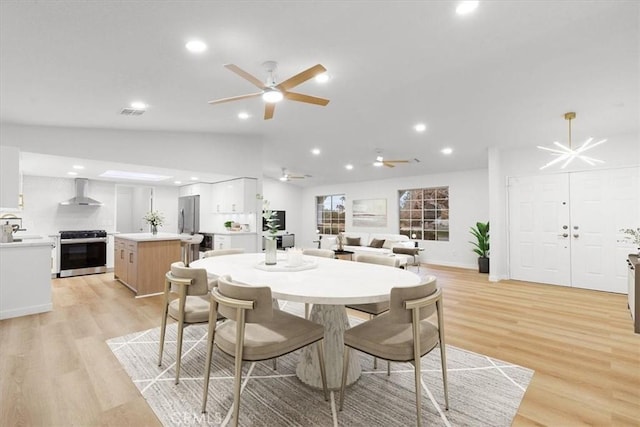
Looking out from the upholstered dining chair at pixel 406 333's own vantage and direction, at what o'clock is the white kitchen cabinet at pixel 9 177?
The white kitchen cabinet is roughly at 11 o'clock from the upholstered dining chair.

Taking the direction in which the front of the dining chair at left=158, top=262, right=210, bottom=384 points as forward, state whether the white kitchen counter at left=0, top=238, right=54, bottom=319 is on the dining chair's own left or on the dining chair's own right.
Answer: on the dining chair's own left

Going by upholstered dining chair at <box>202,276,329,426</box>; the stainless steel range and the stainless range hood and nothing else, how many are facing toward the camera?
2

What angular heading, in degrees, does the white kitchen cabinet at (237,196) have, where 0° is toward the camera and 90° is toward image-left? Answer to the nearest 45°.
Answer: approximately 45°

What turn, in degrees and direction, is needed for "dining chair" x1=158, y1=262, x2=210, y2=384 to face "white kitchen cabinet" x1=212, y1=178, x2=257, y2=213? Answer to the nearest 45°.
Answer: approximately 45° to its left

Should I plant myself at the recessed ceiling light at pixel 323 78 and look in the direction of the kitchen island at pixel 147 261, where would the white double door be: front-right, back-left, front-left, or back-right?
back-right

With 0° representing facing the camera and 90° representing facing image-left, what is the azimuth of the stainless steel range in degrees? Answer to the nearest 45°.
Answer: approximately 0°

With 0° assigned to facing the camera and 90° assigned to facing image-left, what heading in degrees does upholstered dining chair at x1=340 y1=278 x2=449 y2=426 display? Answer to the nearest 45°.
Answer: approximately 135°

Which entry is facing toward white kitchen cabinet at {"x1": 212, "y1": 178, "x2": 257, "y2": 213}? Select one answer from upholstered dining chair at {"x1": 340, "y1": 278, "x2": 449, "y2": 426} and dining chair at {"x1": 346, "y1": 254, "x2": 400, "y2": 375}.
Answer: the upholstered dining chair

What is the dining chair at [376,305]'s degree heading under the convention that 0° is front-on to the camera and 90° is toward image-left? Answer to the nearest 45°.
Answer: approximately 45°

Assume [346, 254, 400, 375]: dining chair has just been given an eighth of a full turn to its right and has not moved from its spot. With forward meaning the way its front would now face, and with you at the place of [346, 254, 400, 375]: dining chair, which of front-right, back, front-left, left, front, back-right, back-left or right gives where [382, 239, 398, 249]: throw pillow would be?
right
